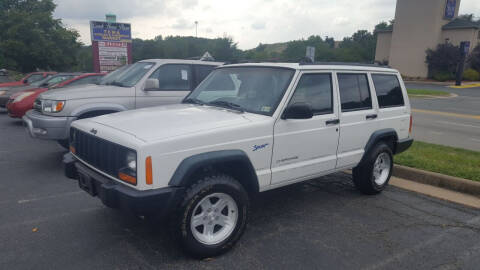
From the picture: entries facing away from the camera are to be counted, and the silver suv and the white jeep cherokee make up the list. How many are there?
0

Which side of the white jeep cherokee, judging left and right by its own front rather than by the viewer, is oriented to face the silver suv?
right

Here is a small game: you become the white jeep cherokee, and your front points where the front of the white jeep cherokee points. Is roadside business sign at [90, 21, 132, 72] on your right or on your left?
on your right

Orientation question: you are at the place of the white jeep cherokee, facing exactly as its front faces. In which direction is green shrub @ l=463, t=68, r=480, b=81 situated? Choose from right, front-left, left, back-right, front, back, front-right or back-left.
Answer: back

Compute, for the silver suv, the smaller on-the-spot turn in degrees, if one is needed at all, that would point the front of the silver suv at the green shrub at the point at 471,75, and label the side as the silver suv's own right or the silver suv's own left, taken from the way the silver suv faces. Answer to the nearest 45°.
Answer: approximately 180°

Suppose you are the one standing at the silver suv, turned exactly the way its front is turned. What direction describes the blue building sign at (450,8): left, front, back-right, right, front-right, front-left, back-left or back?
back

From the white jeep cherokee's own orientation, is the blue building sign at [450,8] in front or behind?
behind

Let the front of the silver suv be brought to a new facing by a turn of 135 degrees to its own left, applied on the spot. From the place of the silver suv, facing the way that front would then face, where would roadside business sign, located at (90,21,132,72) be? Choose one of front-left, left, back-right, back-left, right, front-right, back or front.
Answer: left

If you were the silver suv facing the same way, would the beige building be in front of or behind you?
behind

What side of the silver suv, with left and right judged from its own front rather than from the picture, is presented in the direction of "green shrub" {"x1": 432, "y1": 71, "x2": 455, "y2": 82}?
back

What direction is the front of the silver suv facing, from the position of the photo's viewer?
facing the viewer and to the left of the viewer

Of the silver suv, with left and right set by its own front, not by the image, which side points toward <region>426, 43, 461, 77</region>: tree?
back

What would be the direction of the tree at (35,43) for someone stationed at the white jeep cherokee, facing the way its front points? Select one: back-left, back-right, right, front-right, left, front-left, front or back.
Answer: right
